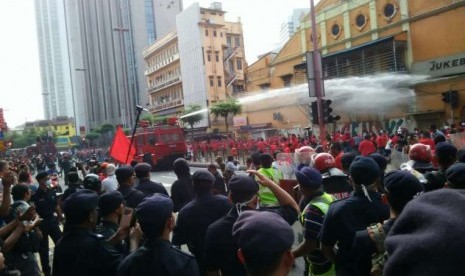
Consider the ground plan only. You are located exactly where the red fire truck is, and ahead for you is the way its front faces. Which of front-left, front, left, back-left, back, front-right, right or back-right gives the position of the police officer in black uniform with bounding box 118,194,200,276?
front-right

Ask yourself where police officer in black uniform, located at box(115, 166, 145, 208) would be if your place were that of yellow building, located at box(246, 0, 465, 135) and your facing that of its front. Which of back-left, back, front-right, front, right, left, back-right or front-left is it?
front-left

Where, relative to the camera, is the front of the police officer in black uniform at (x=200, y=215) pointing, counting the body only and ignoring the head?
away from the camera

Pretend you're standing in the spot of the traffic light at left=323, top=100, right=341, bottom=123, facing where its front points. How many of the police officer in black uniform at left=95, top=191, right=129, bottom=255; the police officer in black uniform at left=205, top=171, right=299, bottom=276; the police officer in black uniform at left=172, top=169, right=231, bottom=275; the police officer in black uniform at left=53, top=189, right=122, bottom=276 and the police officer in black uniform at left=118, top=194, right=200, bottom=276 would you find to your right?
5

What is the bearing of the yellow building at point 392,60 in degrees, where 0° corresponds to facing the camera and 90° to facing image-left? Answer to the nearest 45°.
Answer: approximately 45°

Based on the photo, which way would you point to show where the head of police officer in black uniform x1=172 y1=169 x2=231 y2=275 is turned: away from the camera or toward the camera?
away from the camera

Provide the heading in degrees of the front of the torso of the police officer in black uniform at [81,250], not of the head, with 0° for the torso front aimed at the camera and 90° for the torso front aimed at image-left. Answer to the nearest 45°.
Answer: approximately 225°

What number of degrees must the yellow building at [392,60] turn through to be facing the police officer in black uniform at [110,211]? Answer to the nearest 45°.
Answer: approximately 45° to its left

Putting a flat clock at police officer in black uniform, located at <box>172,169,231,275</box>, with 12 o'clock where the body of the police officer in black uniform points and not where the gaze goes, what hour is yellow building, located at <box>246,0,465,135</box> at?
The yellow building is roughly at 1 o'clock from the police officer in black uniform.

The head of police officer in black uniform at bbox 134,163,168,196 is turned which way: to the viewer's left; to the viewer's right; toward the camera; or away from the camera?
away from the camera

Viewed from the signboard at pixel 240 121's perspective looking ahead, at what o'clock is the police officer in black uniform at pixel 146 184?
The police officer in black uniform is roughly at 12 o'clock from the signboard.

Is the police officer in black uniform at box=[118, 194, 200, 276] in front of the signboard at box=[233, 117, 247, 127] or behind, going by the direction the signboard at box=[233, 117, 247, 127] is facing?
in front

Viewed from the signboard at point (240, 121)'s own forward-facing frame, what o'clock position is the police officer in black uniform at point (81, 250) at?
The police officer in black uniform is roughly at 12 o'clock from the signboard.
